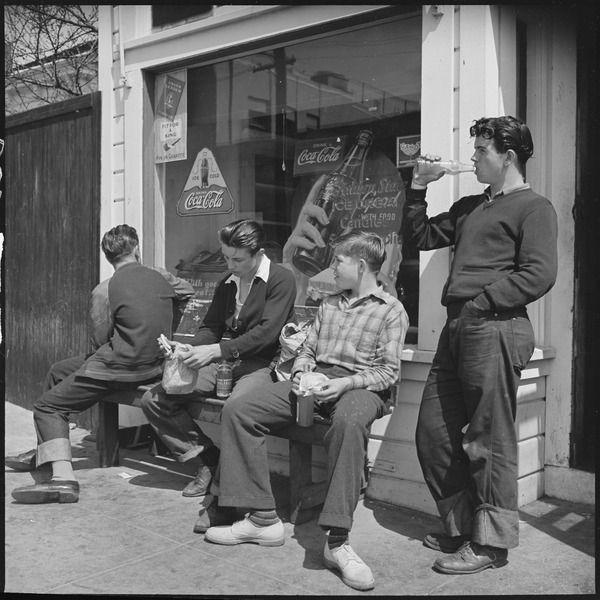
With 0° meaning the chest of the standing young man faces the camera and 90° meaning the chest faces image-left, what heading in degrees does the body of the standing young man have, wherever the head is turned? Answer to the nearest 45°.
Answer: approximately 45°

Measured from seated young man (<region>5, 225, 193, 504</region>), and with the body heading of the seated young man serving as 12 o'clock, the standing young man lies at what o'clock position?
The standing young man is roughly at 6 o'clock from the seated young man.

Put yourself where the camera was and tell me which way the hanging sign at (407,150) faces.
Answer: facing the viewer and to the left of the viewer

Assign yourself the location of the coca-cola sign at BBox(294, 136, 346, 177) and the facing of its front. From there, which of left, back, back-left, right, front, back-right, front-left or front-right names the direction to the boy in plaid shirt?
front-left

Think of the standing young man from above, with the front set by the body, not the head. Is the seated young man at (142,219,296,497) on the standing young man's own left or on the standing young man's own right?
on the standing young man's own right

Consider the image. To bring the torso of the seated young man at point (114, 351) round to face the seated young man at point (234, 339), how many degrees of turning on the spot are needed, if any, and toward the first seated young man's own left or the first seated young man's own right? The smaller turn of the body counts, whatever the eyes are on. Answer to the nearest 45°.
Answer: approximately 180°

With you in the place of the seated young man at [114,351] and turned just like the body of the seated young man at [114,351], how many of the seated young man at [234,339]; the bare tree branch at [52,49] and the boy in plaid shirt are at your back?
2

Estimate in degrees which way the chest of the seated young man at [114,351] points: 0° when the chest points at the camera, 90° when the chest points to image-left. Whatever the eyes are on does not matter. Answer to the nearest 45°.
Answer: approximately 135°

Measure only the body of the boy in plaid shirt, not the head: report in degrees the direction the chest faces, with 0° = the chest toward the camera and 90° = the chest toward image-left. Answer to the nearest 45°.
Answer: approximately 45°

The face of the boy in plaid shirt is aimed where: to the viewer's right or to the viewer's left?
to the viewer's left

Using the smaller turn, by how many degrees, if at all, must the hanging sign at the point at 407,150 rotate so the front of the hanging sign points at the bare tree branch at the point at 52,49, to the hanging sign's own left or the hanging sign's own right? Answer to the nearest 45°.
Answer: approximately 90° to the hanging sign's own right

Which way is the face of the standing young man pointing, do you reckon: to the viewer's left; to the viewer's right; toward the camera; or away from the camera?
to the viewer's left
